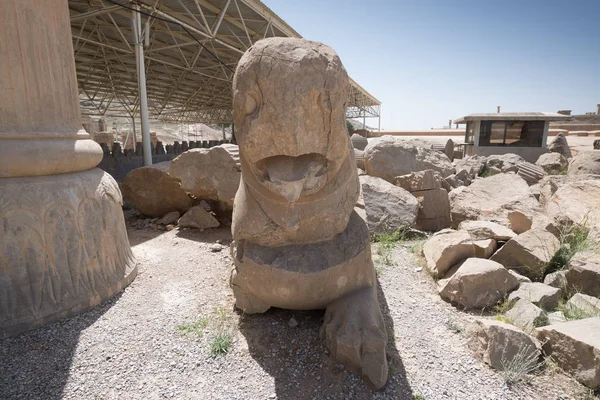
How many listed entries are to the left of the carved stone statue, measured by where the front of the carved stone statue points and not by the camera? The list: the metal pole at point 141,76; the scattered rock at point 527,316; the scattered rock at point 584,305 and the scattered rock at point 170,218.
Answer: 2

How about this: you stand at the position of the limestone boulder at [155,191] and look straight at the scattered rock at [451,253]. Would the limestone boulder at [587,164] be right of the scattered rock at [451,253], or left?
left

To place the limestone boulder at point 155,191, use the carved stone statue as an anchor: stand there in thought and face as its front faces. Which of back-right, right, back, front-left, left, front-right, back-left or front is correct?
back-right

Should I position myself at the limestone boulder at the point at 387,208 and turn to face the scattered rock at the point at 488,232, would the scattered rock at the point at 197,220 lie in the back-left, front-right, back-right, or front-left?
back-right

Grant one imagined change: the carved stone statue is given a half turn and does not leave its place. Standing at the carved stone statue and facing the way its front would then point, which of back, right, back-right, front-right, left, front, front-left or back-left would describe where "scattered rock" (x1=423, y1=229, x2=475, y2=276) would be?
front-right

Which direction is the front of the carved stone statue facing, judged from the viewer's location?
facing the viewer

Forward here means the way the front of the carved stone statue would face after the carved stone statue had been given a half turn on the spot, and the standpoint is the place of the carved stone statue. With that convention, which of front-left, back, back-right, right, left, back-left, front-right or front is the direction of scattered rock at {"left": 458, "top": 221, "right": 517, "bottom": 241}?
front-right

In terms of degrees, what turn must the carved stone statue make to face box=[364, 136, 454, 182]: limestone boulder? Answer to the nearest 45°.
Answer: approximately 180°

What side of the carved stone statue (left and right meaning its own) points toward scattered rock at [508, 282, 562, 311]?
left

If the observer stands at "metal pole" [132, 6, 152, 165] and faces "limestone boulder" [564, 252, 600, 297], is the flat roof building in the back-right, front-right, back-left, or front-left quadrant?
front-left

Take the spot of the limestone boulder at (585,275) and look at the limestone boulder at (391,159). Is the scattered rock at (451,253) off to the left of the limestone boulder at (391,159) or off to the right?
left

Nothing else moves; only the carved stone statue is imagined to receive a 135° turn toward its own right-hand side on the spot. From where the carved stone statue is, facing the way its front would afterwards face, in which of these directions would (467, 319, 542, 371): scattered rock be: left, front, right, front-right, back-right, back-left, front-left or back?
back-right

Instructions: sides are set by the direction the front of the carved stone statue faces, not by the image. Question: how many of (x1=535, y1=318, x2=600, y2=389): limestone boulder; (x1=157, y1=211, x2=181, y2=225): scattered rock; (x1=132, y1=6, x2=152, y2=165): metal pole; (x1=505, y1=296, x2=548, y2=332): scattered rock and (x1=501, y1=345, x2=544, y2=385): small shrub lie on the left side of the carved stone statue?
3

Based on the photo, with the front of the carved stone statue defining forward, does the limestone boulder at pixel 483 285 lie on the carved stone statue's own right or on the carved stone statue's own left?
on the carved stone statue's own left

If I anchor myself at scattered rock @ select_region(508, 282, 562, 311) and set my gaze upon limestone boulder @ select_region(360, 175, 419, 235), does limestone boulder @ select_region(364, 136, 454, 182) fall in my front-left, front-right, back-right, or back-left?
front-right
